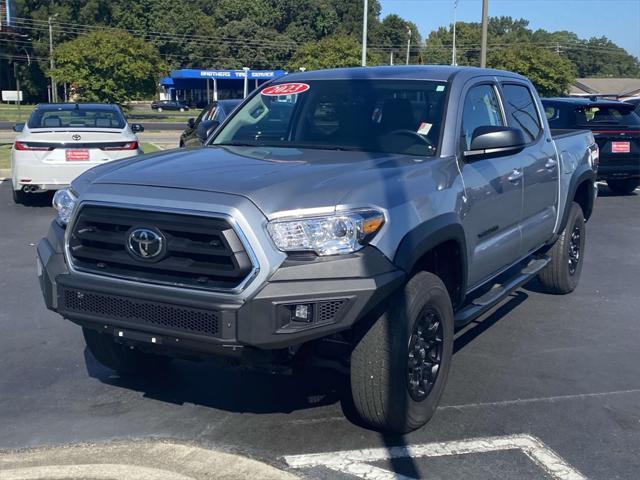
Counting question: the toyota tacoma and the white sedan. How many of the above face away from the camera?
1

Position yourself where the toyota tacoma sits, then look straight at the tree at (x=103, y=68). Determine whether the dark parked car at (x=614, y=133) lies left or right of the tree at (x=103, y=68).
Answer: right

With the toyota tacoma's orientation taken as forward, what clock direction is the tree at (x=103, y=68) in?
The tree is roughly at 4 o'clock from the toyota tacoma.

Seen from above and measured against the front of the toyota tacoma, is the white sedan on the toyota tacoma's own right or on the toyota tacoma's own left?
on the toyota tacoma's own right

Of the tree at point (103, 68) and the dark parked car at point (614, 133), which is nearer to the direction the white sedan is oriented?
the tree

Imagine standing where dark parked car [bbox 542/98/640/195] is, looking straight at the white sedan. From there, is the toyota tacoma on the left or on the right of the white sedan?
left

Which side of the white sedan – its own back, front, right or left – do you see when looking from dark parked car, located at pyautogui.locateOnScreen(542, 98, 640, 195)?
right

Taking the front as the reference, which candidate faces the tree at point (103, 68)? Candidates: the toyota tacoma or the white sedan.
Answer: the white sedan

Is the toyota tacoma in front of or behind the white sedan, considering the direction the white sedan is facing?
behind

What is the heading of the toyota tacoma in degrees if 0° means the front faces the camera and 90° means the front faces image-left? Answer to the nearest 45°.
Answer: approximately 45°

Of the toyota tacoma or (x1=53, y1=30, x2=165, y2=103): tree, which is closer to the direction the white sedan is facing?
the tree

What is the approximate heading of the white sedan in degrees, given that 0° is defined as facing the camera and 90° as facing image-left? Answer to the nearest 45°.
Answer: approximately 180°

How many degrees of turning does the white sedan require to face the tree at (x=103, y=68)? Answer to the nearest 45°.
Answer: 0° — it already faces it

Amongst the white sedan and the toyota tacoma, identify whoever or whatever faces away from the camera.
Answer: the white sedan
